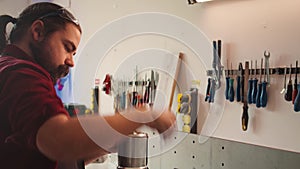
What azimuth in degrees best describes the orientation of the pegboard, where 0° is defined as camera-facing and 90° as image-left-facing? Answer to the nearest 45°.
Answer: approximately 45°
